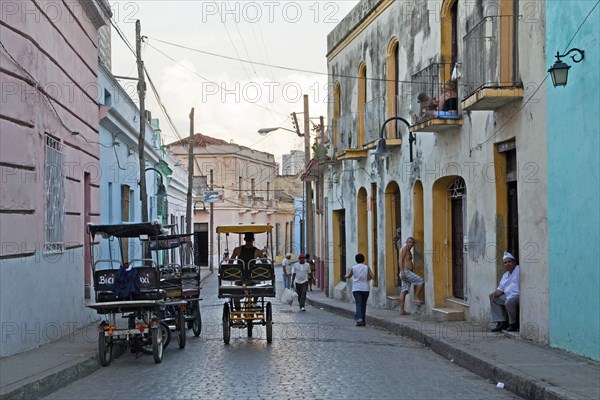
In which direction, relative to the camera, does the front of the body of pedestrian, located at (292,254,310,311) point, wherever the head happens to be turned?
toward the camera

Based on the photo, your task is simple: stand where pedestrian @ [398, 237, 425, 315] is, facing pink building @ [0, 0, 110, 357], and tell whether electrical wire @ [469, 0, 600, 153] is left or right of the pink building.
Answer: left

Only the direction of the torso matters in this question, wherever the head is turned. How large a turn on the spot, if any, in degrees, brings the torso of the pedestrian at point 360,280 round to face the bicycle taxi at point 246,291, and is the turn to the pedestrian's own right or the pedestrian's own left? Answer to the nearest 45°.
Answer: approximately 135° to the pedestrian's own left

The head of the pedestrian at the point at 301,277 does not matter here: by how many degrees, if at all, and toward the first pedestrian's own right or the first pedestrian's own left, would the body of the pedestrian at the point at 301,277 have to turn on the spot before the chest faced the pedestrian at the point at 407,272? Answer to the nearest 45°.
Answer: approximately 45° to the first pedestrian's own left

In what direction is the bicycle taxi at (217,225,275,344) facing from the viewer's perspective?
away from the camera

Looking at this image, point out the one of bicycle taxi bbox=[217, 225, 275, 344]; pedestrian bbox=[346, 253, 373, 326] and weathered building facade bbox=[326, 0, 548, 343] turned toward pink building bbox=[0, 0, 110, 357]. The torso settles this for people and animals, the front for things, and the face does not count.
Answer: the weathered building facade

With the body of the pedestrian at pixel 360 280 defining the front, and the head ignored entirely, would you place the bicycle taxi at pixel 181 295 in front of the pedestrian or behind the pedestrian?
behind

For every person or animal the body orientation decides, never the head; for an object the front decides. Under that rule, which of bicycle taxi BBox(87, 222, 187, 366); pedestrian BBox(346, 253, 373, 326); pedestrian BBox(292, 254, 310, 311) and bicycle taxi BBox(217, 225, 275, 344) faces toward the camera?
pedestrian BBox(292, 254, 310, 311)

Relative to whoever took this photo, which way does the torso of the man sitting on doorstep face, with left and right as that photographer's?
facing the viewer and to the left of the viewer

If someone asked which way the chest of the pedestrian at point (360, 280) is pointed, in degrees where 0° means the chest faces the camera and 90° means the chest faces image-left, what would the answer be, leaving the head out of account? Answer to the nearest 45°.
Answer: approximately 180°

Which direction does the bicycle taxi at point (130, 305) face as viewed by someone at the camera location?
facing away from the viewer

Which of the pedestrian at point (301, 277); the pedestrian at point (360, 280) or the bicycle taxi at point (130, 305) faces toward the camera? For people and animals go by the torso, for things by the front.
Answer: the pedestrian at point (301, 277)

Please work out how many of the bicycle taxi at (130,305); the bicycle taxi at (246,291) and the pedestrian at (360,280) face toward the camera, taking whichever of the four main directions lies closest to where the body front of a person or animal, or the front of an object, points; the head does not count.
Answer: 0

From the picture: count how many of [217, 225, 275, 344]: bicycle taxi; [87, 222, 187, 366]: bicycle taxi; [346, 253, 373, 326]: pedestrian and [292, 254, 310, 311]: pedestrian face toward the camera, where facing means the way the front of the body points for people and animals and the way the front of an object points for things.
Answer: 1

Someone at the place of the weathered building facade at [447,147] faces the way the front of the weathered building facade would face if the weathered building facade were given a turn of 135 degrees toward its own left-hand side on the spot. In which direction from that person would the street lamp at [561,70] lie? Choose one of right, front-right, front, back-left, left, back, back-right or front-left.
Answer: right
